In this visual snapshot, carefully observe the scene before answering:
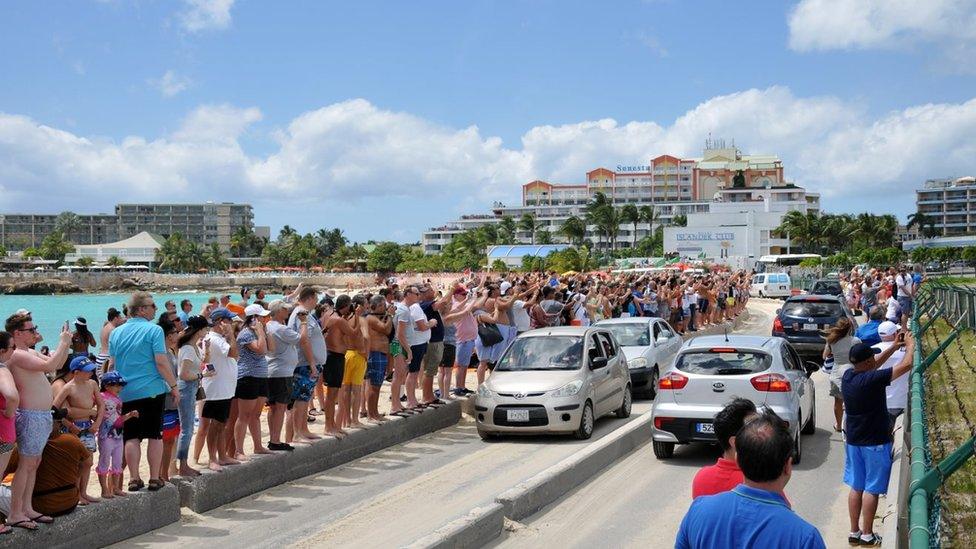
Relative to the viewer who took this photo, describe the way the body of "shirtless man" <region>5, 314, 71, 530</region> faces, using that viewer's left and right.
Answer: facing to the right of the viewer

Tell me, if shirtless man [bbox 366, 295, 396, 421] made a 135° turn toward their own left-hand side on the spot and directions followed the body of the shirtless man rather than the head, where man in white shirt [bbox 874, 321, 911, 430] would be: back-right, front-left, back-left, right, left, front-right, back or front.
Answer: back

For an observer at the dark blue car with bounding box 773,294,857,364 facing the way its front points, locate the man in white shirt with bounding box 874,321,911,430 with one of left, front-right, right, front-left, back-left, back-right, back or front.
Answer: back

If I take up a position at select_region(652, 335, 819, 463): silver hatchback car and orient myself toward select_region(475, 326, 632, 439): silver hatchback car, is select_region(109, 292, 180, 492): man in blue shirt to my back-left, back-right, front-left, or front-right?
front-left

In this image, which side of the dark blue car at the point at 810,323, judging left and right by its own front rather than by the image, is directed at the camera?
back

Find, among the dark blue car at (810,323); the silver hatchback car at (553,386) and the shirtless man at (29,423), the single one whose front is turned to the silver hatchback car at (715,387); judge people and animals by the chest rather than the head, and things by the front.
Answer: the shirtless man

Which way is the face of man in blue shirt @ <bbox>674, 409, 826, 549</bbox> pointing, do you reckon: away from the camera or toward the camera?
away from the camera

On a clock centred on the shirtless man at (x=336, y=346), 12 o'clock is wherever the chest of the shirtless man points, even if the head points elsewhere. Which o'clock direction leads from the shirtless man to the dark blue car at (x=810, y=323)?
The dark blue car is roughly at 11 o'clock from the shirtless man.

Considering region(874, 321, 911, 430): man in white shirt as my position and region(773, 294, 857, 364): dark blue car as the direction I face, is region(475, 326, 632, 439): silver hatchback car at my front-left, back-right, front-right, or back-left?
front-left

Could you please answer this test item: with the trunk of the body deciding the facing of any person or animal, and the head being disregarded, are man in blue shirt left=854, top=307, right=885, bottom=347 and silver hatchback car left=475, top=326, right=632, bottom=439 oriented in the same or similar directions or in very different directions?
very different directions

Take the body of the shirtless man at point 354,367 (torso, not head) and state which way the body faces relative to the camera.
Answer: to the viewer's right

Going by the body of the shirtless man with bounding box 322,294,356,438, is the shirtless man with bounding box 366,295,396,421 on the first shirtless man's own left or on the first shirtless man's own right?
on the first shirtless man's own left

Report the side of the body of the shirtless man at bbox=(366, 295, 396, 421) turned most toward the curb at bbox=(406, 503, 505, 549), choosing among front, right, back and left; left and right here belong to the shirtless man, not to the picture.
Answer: right
